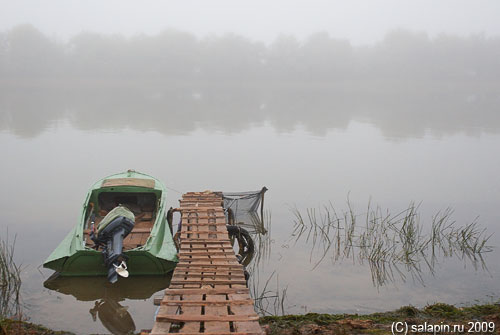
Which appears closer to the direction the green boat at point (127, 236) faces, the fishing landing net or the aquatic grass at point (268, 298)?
the fishing landing net

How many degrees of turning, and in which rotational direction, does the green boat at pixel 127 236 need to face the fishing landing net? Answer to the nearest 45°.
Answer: approximately 45° to its right

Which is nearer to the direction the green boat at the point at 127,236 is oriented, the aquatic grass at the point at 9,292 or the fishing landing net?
the fishing landing net

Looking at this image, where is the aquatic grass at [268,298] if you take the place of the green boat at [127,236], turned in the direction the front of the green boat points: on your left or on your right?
on your right

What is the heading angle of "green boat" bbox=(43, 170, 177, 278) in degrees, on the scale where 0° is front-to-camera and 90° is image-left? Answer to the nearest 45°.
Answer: approximately 180°
